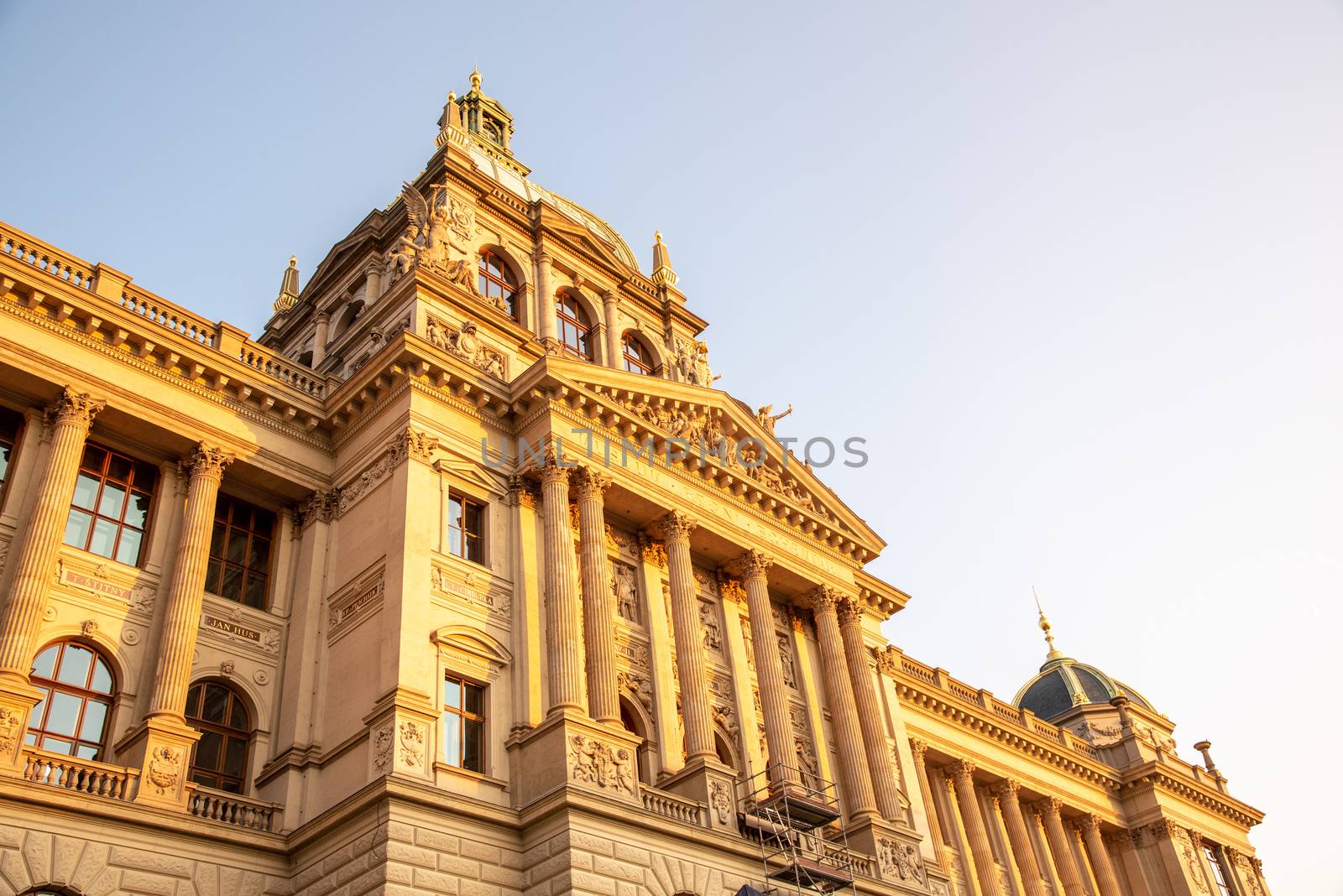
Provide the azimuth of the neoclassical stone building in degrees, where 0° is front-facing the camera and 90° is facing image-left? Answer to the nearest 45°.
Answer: approximately 315°
